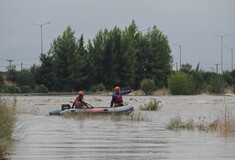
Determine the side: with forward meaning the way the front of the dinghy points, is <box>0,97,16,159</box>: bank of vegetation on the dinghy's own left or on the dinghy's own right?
on the dinghy's own right

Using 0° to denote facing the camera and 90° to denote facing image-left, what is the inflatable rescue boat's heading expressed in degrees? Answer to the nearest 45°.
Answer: approximately 270°
